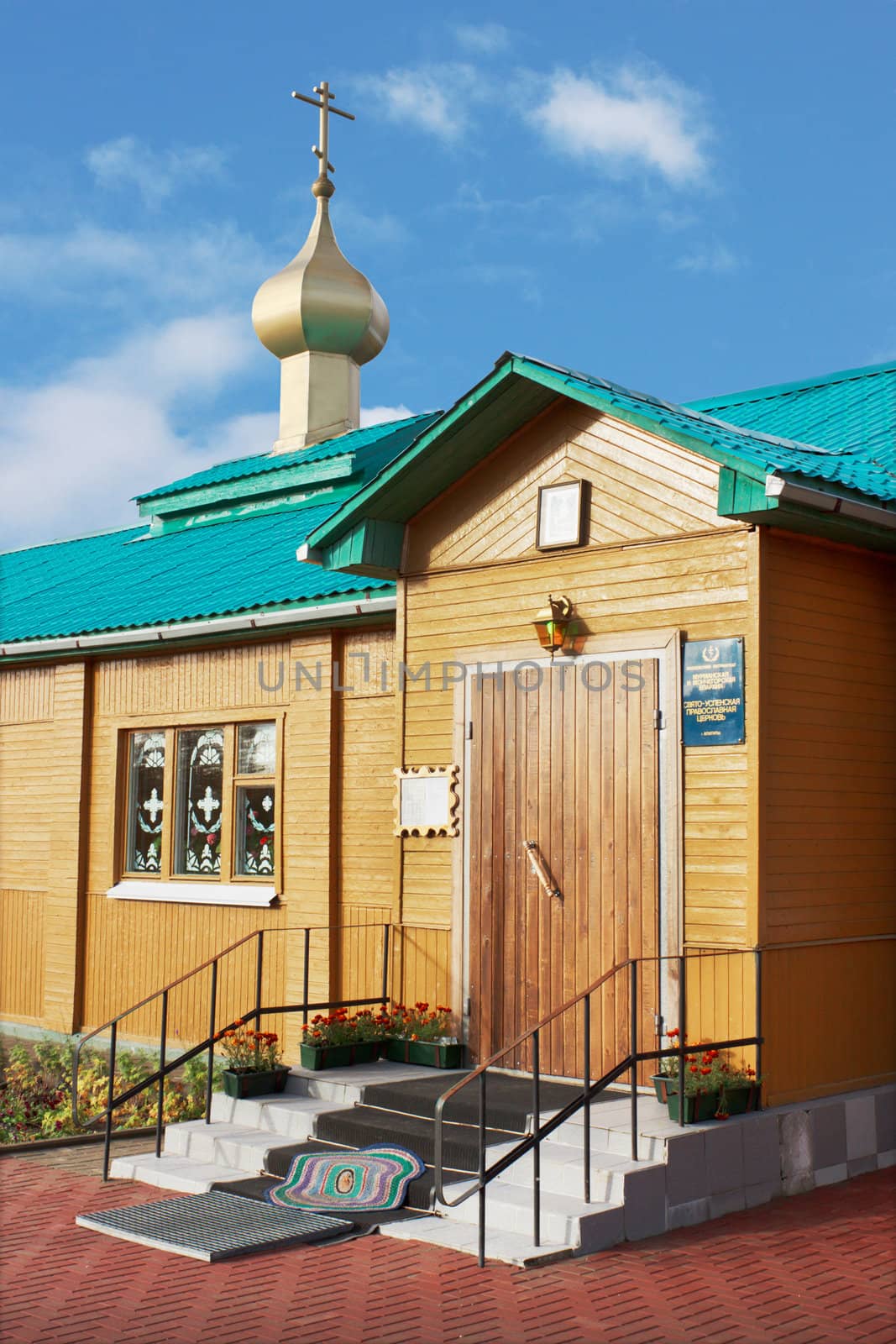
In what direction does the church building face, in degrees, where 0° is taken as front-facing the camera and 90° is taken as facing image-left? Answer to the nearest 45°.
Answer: approximately 45°

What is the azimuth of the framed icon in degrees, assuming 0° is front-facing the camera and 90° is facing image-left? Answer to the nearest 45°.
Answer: approximately 45°
